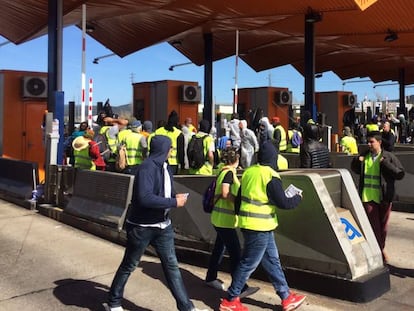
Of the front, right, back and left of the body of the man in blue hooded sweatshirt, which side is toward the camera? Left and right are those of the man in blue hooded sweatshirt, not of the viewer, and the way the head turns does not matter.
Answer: right

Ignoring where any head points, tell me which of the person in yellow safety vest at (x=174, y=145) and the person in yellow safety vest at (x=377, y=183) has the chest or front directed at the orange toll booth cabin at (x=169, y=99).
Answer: the person in yellow safety vest at (x=174, y=145)

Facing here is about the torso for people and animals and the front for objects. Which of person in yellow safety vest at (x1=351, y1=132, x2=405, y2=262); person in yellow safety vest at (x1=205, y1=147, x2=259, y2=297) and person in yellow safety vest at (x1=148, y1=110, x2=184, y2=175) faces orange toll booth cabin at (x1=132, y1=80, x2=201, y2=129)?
person in yellow safety vest at (x1=148, y1=110, x2=184, y2=175)

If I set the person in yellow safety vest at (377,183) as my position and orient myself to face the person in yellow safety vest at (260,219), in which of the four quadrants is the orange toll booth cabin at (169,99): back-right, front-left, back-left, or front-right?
back-right

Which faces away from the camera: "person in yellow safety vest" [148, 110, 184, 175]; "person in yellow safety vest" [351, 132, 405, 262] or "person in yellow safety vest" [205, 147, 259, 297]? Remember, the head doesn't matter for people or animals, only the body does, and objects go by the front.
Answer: "person in yellow safety vest" [148, 110, 184, 175]

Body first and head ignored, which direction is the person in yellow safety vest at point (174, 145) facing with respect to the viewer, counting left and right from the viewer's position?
facing away from the viewer

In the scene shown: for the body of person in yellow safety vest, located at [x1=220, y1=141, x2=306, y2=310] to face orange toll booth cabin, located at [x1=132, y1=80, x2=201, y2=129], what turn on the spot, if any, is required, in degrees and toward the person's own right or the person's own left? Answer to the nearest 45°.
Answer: approximately 45° to the person's own left

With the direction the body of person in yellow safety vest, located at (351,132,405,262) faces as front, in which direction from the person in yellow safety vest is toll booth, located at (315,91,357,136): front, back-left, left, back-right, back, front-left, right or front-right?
back-right

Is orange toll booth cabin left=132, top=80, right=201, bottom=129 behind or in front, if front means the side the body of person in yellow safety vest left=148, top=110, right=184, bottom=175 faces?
in front

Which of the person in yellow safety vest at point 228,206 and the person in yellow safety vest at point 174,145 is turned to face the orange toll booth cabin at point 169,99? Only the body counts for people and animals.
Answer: the person in yellow safety vest at point 174,145

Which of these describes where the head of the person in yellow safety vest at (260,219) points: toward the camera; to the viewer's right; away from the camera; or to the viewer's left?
away from the camera

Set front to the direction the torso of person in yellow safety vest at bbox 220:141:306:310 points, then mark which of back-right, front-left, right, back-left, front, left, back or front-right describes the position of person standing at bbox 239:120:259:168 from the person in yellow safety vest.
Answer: front-left
